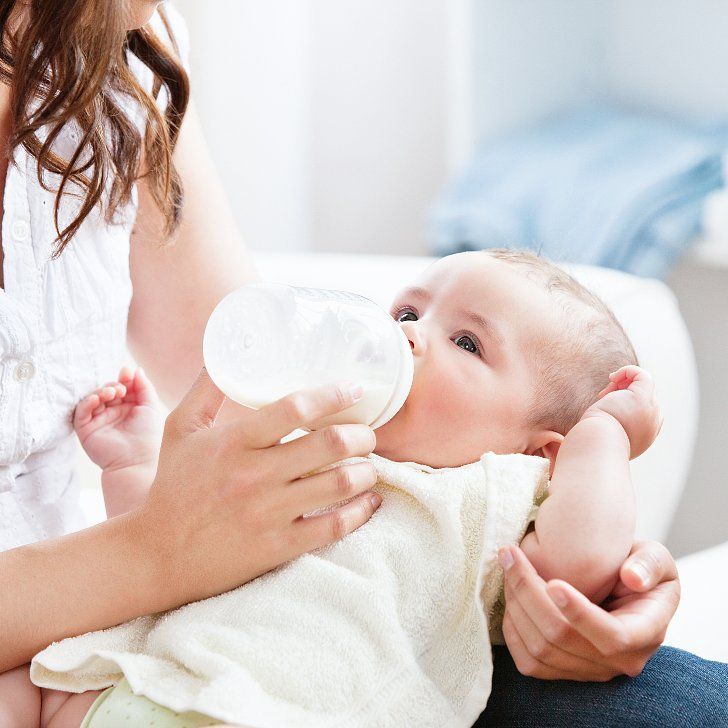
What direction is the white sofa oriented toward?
toward the camera

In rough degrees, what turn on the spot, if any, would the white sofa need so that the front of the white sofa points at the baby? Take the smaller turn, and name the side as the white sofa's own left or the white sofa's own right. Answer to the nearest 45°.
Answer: approximately 45° to the white sofa's own right

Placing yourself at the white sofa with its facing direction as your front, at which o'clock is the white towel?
The white towel is roughly at 1 o'clock from the white sofa.

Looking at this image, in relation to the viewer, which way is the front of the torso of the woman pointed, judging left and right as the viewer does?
facing the viewer and to the right of the viewer
